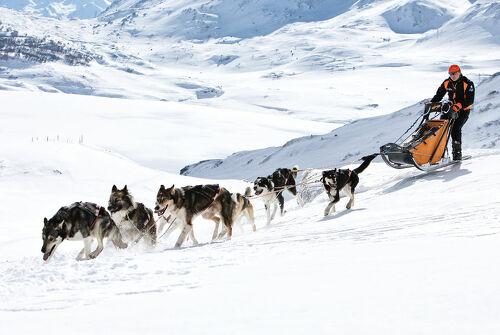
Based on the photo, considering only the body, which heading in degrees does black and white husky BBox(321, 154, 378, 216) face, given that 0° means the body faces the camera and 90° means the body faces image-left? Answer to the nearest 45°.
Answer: approximately 45°

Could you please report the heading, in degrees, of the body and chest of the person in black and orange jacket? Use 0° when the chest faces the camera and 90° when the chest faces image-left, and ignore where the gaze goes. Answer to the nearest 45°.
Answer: approximately 45°

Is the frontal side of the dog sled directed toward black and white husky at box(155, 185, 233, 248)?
yes

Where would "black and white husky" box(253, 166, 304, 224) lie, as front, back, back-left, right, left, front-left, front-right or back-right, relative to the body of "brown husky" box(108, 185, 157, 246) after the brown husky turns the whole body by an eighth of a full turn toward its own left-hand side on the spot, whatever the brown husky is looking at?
back-left

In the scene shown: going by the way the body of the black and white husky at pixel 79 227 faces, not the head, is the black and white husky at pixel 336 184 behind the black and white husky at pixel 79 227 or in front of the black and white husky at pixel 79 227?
behind

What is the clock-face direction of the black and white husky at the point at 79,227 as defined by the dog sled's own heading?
The black and white husky is roughly at 12 o'clock from the dog sled.

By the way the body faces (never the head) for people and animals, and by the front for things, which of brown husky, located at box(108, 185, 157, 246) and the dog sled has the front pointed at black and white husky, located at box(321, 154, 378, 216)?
the dog sled

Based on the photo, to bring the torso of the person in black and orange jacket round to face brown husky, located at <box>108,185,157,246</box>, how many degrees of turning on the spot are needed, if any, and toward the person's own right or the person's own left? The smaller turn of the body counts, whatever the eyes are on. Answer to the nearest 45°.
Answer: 0° — they already face it
